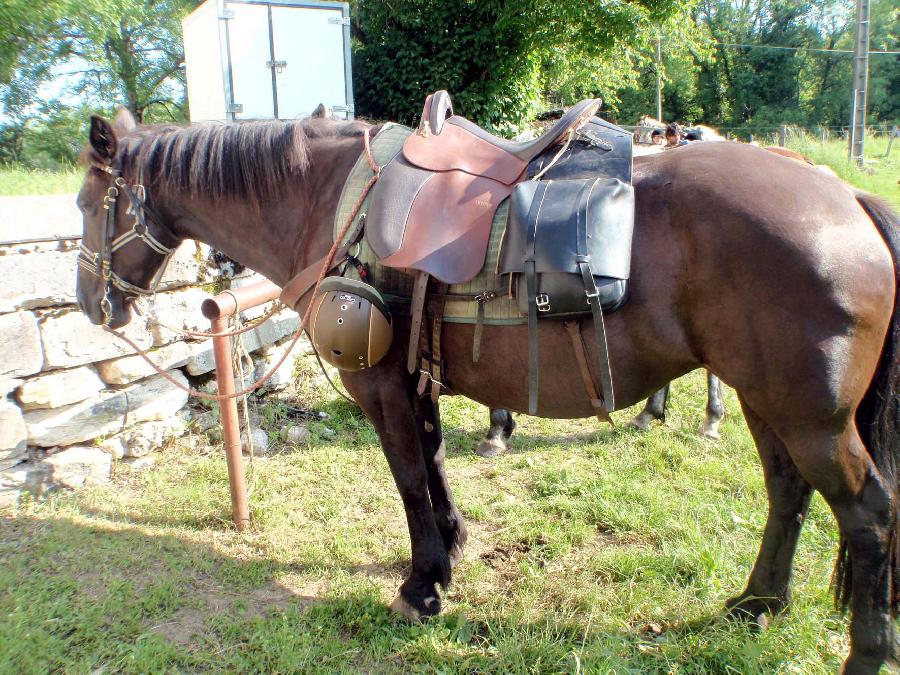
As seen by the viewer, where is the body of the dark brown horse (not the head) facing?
to the viewer's left

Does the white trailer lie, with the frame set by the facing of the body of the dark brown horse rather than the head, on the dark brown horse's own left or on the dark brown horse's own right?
on the dark brown horse's own right

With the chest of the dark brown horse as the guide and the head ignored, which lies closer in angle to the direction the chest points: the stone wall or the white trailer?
the stone wall

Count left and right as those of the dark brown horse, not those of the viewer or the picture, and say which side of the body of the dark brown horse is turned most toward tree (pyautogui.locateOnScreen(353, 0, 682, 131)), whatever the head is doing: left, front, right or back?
right

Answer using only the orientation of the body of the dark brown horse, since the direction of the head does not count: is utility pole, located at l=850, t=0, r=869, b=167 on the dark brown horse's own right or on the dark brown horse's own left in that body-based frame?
on the dark brown horse's own right

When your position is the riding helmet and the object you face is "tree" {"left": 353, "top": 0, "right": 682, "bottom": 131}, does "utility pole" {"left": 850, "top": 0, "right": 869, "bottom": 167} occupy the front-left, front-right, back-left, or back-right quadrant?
front-right

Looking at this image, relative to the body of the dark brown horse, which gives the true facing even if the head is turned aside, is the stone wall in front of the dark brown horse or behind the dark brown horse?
in front

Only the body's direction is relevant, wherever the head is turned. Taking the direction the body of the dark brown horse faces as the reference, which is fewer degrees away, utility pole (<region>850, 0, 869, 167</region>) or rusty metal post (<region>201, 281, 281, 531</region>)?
the rusty metal post
